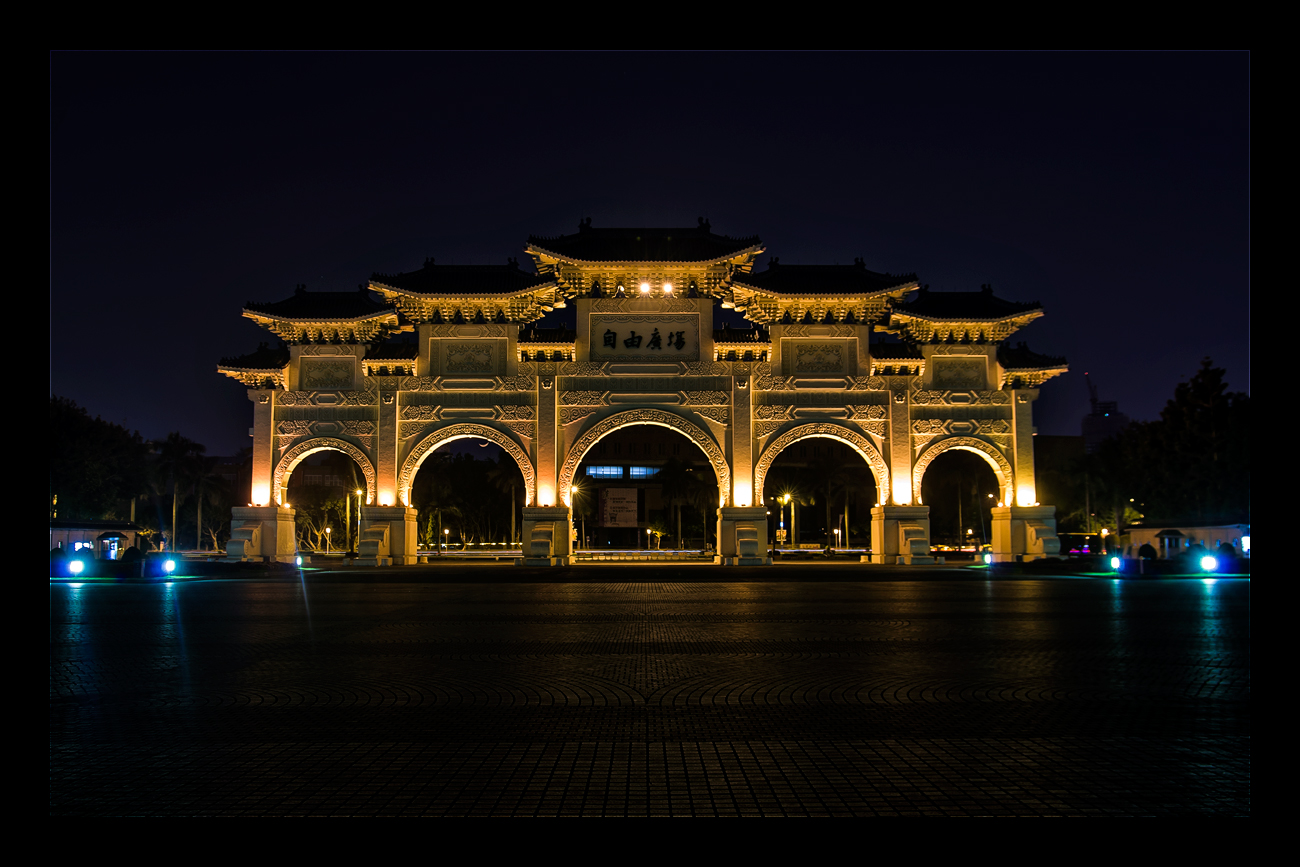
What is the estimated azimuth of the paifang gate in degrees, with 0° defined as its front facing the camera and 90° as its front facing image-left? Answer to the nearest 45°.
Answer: approximately 0°
